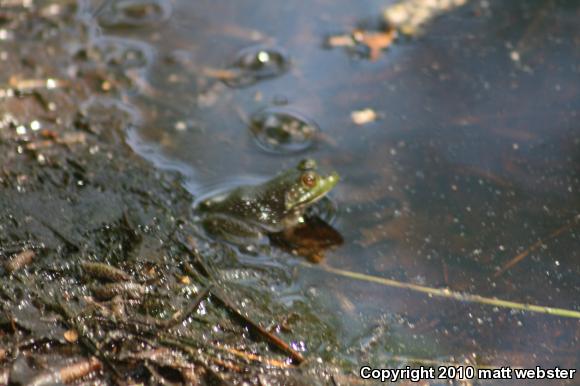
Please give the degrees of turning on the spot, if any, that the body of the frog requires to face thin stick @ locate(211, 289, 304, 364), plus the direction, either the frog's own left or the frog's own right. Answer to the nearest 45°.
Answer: approximately 90° to the frog's own right

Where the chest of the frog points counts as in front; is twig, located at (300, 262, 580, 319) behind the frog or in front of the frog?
in front

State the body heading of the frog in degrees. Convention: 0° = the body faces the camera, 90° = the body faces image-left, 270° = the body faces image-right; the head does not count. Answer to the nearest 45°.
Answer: approximately 270°

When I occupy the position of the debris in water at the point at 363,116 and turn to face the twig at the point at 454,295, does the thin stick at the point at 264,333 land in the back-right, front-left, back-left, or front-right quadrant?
front-right

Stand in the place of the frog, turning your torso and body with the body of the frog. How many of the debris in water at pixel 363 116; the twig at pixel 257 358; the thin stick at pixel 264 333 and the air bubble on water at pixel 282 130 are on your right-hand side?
2

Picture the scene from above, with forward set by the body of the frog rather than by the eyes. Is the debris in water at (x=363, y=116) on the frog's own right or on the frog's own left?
on the frog's own left

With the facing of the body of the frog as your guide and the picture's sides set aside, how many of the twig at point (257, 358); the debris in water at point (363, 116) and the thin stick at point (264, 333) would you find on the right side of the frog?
2

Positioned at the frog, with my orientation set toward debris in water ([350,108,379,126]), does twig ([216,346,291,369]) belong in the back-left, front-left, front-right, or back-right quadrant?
back-right

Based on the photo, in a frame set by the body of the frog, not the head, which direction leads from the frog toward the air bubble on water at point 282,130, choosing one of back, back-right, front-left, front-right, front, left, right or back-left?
left

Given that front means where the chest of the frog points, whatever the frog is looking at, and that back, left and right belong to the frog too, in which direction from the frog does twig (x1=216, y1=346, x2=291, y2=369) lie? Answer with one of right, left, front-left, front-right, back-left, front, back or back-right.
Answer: right

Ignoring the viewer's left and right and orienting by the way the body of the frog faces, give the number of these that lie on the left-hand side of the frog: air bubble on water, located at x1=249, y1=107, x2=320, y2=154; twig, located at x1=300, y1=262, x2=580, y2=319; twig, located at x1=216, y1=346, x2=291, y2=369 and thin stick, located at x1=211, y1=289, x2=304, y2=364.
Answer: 1

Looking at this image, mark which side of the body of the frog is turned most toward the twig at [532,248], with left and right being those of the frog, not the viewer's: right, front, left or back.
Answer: front
